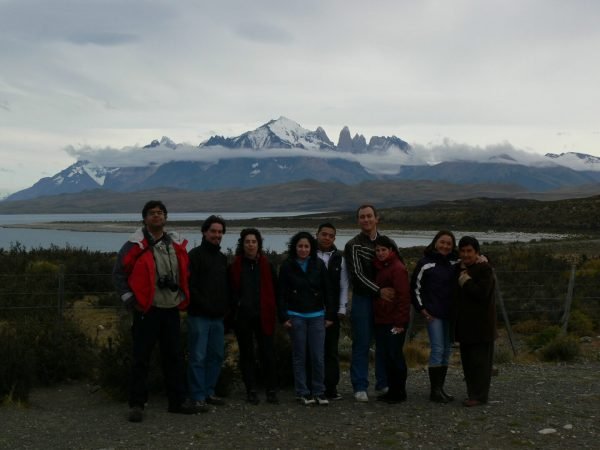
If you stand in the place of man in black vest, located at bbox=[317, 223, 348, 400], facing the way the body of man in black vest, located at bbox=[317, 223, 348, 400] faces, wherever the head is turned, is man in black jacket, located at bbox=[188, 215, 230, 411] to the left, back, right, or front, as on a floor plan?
right

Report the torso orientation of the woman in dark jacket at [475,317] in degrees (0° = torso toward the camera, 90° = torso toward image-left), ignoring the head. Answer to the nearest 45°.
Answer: approximately 45°

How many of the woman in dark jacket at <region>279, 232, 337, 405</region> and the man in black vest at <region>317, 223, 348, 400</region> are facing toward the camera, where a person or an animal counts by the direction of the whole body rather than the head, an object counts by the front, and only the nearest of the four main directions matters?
2

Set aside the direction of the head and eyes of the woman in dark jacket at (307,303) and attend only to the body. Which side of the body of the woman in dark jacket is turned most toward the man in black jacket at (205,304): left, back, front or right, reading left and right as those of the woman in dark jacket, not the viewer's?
right

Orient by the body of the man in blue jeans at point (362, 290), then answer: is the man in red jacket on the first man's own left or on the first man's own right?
on the first man's own right

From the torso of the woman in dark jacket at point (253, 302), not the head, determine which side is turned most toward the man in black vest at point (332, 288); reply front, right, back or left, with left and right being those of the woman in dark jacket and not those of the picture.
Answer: left

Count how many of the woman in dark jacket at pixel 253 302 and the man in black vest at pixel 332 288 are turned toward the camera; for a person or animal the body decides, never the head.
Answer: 2

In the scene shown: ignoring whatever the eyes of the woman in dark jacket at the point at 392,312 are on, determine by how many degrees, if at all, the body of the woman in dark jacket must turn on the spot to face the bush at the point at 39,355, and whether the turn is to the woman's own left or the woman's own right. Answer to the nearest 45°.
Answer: approximately 45° to the woman's own right

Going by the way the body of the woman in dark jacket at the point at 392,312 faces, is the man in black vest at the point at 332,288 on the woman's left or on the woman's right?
on the woman's right

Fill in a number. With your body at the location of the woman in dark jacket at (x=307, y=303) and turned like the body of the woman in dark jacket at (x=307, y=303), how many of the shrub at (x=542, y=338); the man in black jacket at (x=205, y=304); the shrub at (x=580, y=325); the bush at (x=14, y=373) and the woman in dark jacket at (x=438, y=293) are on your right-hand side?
2

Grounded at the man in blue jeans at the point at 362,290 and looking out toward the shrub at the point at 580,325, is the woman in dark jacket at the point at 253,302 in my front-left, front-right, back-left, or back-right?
back-left
